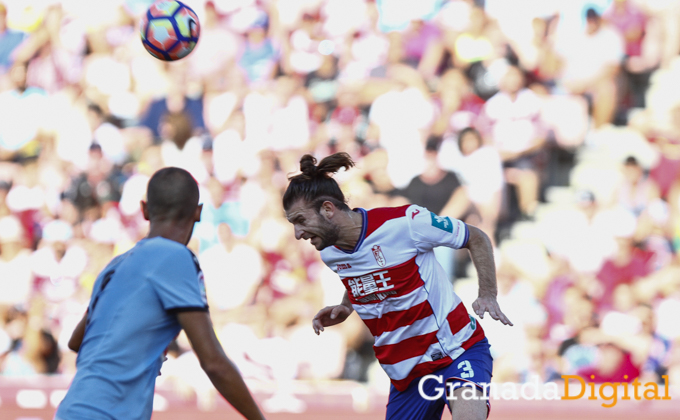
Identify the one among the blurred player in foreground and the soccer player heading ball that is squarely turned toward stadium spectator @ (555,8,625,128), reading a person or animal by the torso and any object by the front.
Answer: the blurred player in foreground

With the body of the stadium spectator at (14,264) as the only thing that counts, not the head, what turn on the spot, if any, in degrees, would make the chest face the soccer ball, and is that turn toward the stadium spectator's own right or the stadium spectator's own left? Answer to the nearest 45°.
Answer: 0° — they already face it

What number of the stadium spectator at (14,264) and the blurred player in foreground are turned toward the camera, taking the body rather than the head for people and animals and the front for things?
1

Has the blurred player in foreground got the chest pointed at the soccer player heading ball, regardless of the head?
yes

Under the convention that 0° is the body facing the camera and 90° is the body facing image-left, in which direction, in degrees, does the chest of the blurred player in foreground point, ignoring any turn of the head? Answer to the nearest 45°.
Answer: approximately 225°

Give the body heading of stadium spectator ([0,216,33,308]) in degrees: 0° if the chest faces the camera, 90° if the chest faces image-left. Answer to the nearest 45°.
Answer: approximately 0°

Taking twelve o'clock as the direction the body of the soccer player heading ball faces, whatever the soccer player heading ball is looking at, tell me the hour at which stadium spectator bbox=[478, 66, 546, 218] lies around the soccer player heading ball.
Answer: The stadium spectator is roughly at 5 o'clock from the soccer player heading ball.

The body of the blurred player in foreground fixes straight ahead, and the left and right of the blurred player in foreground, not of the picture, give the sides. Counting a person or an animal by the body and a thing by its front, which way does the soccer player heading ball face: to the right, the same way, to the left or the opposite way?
the opposite way

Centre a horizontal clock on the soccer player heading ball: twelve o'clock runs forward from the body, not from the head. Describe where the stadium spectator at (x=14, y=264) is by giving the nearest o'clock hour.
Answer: The stadium spectator is roughly at 3 o'clock from the soccer player heading ball.

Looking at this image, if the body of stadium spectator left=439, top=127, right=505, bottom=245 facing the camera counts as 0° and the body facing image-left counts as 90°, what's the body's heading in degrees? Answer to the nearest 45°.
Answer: approximately 45°
